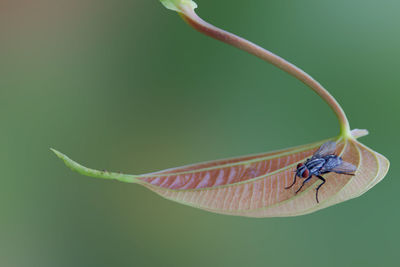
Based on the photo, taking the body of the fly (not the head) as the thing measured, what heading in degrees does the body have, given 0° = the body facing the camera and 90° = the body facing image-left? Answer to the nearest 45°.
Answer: approximately 45°
